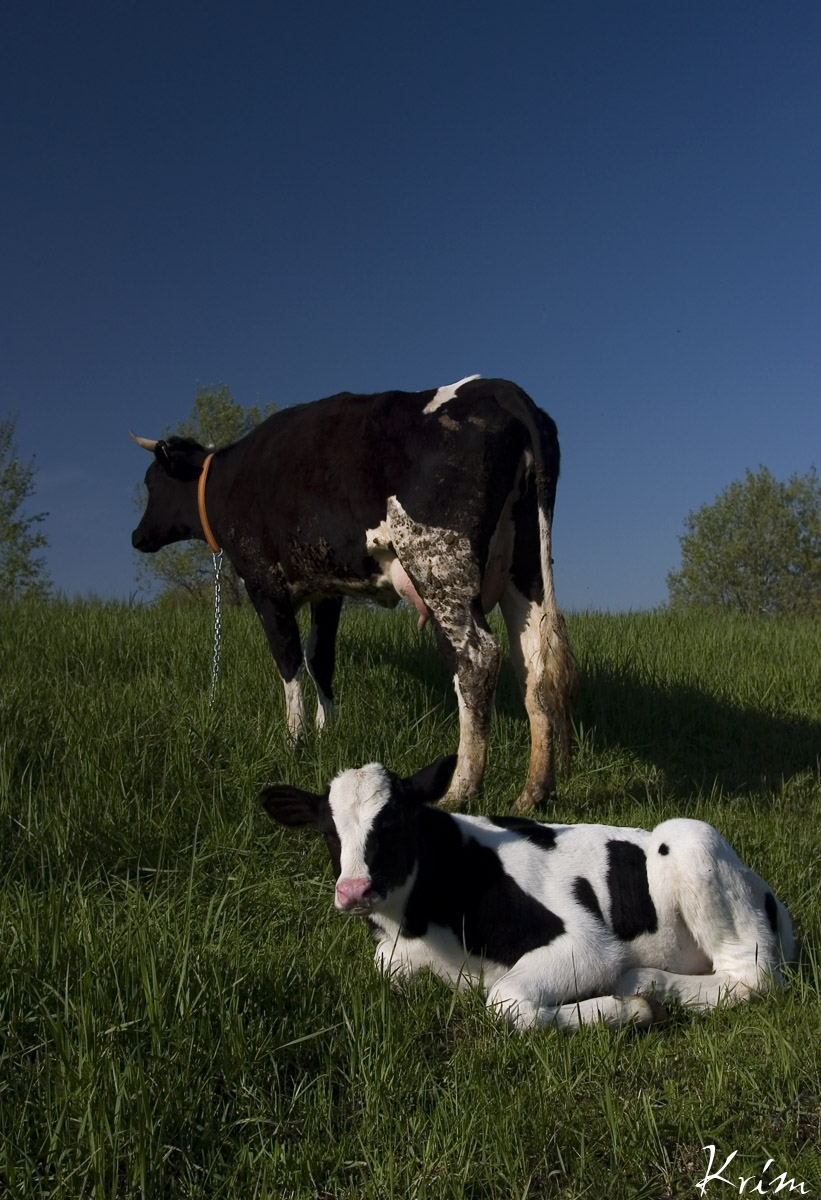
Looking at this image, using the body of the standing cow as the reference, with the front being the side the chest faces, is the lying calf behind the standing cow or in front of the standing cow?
behind

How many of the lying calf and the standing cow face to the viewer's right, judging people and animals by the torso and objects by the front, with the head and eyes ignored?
0

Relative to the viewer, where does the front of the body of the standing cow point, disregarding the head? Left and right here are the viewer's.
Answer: facing away from the viewer and to the left of the viewer

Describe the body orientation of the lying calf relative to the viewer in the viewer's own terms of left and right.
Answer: facing the viewer and to the left of the viewer

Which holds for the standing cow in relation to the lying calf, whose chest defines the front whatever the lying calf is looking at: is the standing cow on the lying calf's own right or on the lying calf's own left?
on the lying calf's own right
